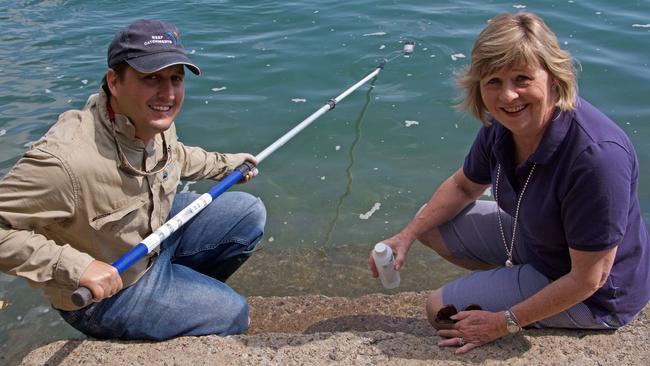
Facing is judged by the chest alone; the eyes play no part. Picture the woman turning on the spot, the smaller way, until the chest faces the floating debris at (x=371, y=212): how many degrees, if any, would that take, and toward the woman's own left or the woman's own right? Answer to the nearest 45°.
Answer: approximately 90° to the woman's own right

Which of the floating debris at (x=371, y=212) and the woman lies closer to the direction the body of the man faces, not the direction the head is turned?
the woman

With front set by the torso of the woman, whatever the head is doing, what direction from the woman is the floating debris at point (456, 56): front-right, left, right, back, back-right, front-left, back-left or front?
back-right

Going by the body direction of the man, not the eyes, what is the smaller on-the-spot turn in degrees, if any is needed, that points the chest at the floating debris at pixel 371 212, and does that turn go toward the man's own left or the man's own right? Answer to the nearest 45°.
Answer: approximately 90° to the man's own left

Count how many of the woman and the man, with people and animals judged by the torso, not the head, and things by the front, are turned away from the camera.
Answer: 0

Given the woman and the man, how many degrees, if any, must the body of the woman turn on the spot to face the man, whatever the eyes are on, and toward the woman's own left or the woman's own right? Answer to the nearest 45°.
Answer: approximately 45° to the woman's own right

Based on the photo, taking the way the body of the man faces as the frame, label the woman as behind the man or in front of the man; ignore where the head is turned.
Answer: in front

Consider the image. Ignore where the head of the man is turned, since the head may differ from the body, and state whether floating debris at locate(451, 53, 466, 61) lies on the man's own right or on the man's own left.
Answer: on the man's own left

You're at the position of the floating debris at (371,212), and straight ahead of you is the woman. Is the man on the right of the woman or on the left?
right

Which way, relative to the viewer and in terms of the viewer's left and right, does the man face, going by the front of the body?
facing the viewer and to the right of the viewer

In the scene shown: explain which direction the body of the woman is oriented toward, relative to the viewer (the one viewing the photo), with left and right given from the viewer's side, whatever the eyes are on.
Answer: facing the viewer and to the left of the viewer
